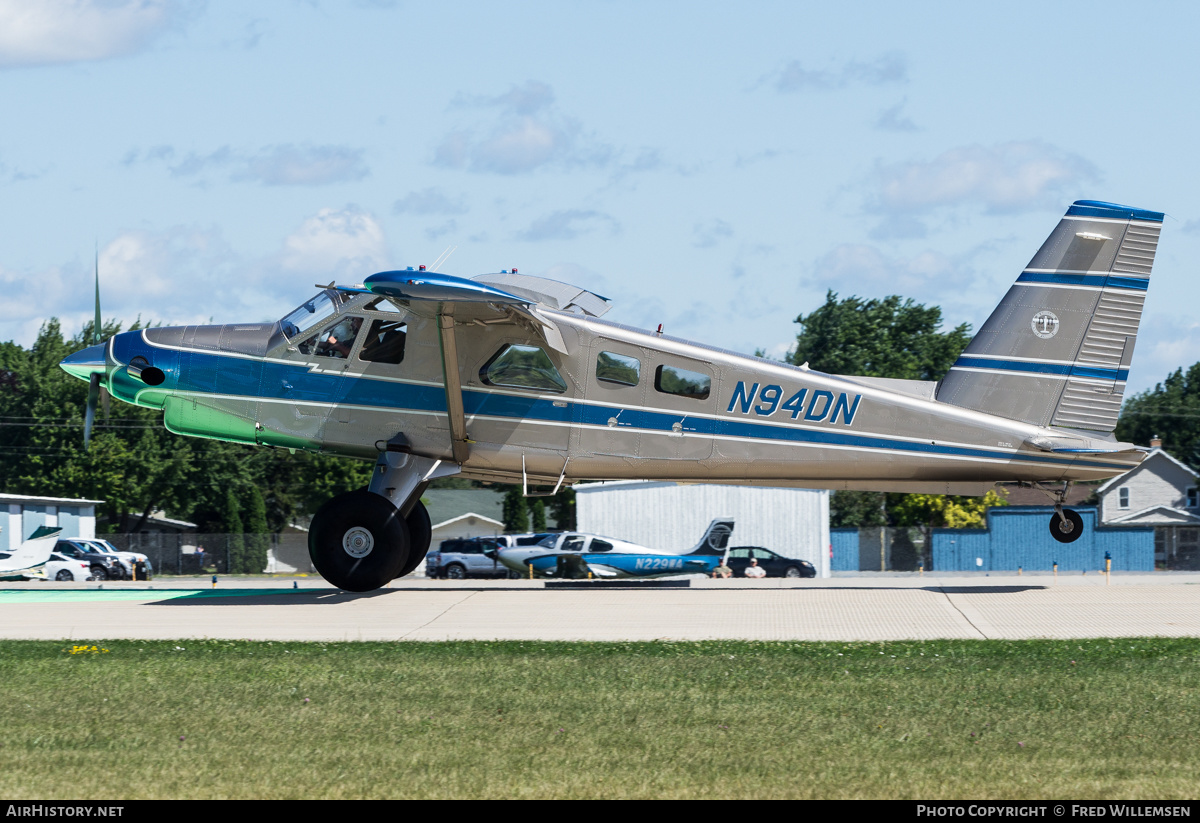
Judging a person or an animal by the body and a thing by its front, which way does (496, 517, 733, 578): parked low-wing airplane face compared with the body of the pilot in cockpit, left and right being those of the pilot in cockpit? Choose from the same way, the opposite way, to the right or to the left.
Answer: the same way

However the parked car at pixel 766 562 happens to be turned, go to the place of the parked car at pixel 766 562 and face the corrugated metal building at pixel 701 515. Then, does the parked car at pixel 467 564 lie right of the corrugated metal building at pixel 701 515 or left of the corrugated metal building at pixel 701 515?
left

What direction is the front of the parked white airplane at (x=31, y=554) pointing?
to the viewer's left

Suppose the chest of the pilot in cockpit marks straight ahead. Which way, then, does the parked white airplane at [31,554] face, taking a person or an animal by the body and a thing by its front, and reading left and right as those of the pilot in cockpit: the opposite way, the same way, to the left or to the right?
the same way

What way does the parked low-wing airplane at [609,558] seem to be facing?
to the viewer's left

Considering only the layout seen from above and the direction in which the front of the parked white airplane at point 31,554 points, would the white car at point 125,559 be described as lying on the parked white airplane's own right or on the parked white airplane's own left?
on the parked white airplane's own right

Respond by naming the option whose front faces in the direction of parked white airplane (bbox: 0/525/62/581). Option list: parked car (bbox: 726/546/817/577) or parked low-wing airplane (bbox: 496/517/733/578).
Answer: the parked low-wing airplane

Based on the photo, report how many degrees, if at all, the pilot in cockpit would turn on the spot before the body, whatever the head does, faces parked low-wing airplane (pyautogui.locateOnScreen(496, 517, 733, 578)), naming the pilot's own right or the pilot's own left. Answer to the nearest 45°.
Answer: approximately 90° to the pilot's own right

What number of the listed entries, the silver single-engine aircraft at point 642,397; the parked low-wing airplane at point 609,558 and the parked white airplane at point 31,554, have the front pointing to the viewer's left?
3

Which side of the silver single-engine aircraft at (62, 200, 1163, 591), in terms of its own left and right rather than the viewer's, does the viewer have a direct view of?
left
